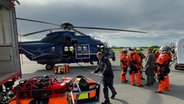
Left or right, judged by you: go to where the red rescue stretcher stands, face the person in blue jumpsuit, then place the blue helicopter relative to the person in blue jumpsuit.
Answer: left

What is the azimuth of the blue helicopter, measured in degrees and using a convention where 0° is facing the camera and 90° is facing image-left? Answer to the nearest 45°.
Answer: approximately 270°

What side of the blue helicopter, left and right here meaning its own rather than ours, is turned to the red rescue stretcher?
right

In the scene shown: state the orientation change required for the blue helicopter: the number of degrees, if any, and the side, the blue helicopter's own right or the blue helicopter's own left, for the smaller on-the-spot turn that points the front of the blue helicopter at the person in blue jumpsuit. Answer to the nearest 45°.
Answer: approximately 90° to the blue helicopter's own right
